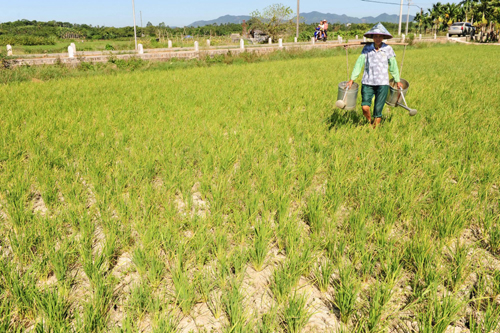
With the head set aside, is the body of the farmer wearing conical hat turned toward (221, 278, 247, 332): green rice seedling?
yes

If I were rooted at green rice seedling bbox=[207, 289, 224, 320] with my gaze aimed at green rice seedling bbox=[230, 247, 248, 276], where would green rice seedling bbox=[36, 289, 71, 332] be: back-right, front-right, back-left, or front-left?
back-left

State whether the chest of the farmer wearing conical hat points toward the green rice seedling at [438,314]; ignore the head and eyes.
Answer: yes

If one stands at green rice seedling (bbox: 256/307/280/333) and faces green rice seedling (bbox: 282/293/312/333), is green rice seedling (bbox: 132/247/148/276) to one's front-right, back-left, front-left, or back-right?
back-left

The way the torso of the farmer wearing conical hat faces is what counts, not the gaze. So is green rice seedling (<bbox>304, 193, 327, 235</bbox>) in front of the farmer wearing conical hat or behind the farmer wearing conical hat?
in front

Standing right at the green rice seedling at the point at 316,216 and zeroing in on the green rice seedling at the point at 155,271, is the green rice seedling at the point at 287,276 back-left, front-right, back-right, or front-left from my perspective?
front-left

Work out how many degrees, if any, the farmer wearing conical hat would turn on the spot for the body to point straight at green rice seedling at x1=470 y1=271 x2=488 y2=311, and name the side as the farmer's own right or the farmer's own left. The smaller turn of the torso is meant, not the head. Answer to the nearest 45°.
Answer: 0° — they already face it

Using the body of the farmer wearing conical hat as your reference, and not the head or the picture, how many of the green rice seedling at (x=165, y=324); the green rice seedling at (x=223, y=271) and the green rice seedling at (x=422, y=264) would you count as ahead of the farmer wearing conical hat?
3

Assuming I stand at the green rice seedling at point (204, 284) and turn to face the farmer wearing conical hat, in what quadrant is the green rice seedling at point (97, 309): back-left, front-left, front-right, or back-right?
back-left

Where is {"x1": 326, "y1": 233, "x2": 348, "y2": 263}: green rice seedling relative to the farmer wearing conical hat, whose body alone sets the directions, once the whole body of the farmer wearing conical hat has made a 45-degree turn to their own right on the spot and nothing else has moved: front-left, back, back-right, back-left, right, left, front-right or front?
front-left

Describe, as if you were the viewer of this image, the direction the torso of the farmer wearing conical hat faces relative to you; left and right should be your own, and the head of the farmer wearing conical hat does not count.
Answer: facing the viewer

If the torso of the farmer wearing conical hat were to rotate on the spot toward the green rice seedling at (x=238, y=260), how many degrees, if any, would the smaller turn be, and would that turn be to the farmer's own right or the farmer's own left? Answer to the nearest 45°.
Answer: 0° — they already face it

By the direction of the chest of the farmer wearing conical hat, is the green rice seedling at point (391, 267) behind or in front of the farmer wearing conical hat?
in front

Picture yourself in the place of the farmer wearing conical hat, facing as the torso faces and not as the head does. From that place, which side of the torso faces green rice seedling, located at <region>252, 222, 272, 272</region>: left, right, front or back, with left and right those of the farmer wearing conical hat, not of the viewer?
front

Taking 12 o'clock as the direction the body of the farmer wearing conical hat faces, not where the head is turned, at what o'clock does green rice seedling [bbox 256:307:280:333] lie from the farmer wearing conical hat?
The green rice seedling is roughly at 12 o'clock from the farmer wearing conical hat.

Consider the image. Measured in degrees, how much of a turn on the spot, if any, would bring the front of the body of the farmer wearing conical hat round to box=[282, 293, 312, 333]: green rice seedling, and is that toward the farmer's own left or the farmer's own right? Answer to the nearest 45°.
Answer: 0° — they already face it
